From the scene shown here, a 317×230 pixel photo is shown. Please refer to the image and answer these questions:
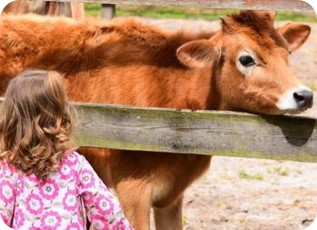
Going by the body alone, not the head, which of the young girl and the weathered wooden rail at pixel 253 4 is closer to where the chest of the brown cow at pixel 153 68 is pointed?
the weathered wooden rail

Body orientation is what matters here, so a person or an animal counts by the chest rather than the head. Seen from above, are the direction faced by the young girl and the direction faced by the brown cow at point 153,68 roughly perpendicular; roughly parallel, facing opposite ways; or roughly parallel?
roughly perpendicular

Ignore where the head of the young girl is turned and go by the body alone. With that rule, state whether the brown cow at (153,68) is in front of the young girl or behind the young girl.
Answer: in front

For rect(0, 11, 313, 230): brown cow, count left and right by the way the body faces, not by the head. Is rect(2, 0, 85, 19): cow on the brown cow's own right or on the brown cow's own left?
on the brown cow's own left

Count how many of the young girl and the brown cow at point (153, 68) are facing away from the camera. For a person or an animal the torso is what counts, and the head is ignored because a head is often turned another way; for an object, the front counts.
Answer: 1

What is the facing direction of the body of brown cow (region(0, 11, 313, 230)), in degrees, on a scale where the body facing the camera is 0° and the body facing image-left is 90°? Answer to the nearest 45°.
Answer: approximately 270°

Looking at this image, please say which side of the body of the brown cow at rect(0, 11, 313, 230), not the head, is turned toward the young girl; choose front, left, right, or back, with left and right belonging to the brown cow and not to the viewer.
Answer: right

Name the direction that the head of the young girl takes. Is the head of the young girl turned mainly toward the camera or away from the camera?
away from the camera

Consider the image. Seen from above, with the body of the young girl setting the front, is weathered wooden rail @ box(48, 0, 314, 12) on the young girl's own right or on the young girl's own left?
on the young girl's own right

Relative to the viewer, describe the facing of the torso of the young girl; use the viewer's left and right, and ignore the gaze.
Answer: facing away from the viewer

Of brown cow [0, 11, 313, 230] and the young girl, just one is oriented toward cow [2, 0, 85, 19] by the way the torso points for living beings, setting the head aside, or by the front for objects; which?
the young girl

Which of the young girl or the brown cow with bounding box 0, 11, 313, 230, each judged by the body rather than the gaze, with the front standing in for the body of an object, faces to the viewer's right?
the brown cow

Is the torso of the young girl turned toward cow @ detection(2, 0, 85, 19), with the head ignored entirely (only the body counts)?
yes
